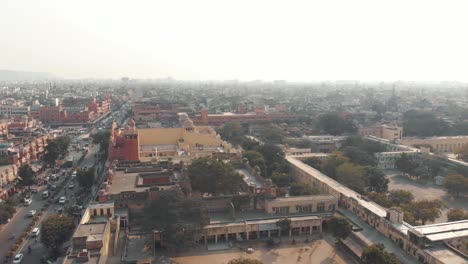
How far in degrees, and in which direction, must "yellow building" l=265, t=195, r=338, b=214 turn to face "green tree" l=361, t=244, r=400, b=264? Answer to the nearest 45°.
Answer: approximately 45° to its left

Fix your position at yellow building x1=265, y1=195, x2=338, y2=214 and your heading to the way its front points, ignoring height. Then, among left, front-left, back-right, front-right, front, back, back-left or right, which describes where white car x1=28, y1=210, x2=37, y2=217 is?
right

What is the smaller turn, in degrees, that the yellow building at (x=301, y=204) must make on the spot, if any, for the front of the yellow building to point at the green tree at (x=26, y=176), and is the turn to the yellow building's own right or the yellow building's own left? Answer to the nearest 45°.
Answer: approximately 90° to the yellow building's own right

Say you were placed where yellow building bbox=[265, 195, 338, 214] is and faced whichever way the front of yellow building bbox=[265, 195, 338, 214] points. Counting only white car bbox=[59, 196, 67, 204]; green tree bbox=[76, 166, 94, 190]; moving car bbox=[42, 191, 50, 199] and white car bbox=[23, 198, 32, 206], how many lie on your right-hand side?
4

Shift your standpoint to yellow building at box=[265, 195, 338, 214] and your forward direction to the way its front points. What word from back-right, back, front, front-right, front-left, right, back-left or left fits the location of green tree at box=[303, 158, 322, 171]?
back

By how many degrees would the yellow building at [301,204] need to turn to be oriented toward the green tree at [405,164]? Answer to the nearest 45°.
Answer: approximately 135° to its left

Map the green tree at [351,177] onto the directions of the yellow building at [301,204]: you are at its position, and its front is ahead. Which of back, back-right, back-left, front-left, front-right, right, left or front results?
back-left

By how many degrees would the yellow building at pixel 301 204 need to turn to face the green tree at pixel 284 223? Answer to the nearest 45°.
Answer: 0° — it already faces it

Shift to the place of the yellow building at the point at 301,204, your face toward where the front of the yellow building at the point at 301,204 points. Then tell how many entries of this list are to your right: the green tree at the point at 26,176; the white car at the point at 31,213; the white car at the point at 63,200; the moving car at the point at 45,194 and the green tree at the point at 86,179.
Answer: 5

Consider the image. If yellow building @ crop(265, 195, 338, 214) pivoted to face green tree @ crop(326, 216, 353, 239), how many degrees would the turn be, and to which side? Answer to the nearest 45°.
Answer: approximately 45° to its left

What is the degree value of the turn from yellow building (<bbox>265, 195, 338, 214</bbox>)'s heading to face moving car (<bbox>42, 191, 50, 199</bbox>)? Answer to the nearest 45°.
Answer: approximately 90° to its right

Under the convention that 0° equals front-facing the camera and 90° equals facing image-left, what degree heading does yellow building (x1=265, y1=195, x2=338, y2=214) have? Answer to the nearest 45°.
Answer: approximately 0°

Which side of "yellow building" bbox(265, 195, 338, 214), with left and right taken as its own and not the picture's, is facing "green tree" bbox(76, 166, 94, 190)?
right
